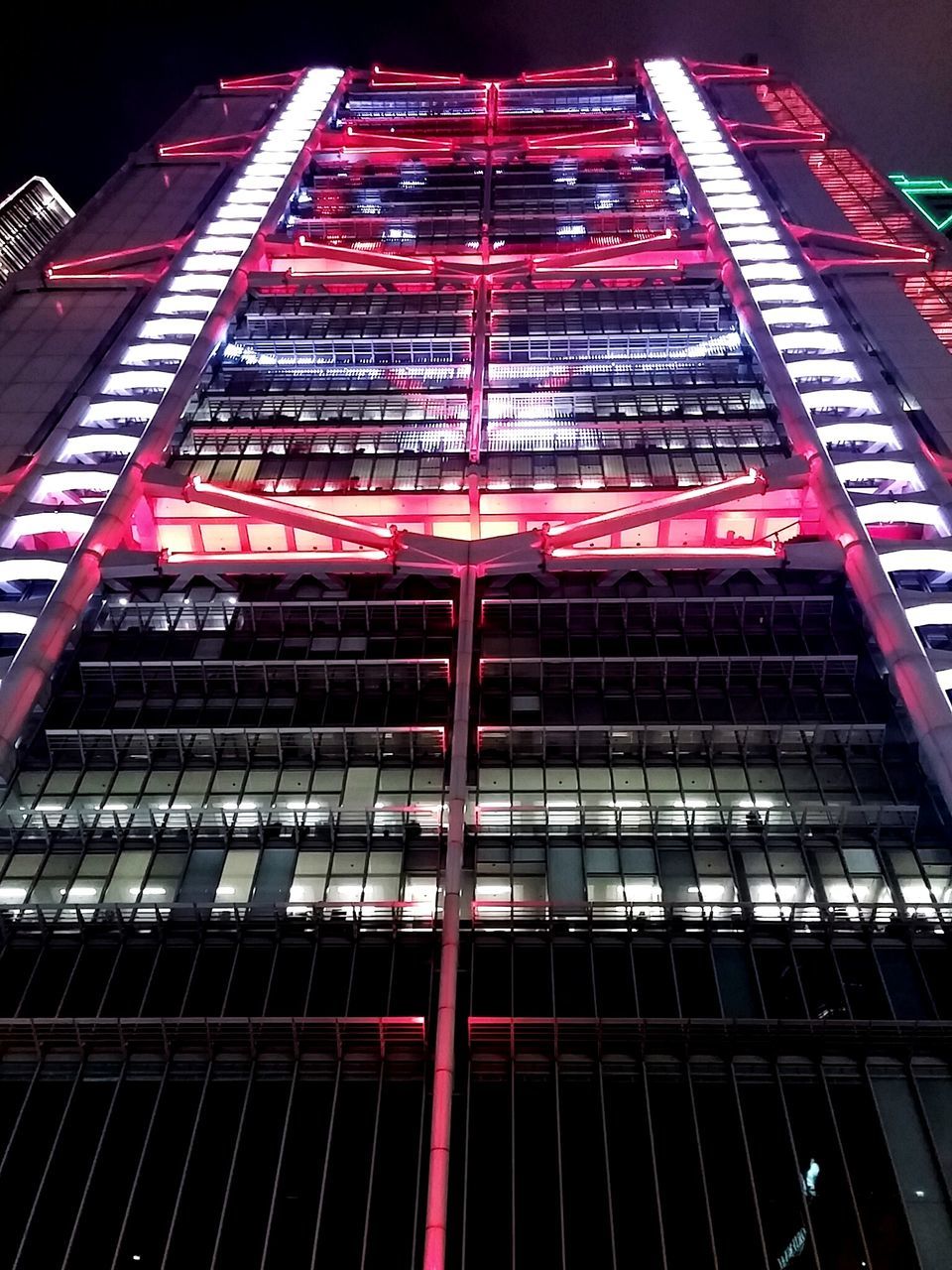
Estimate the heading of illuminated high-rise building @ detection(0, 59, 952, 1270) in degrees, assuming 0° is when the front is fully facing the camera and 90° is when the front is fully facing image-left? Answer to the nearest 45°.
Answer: approximately 0°
